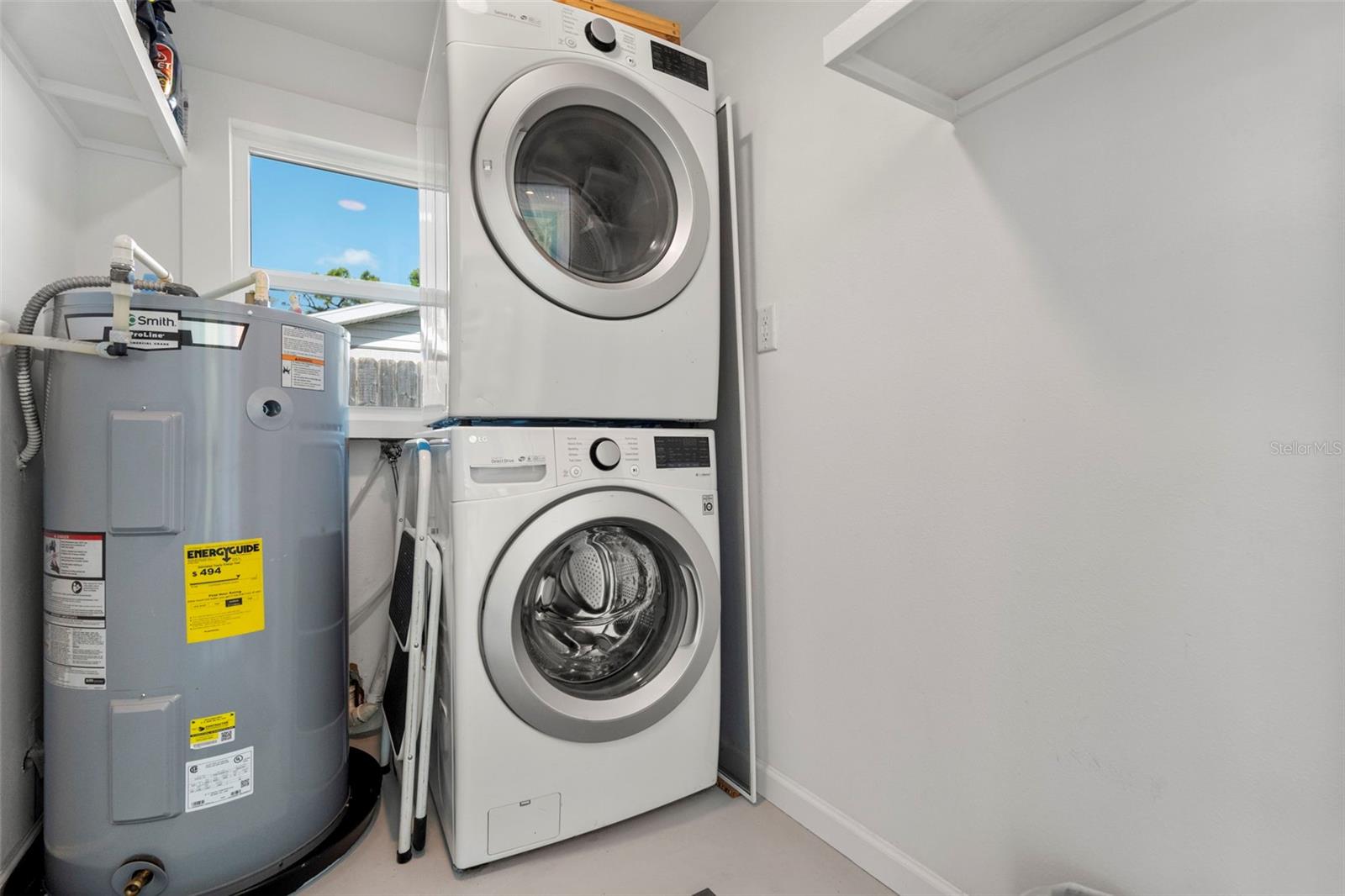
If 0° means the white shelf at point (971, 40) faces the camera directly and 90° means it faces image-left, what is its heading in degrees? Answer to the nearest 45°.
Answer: approximately 45°

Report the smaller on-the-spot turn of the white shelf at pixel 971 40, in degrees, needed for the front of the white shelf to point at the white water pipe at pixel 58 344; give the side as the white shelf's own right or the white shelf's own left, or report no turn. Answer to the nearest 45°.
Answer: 0° — it already faces it

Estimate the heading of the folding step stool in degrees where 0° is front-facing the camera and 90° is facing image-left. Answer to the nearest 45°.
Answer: approximately 90°

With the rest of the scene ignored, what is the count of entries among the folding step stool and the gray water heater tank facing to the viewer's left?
1

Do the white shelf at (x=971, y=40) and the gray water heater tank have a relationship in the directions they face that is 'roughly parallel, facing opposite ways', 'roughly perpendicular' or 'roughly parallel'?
roughly perpendicular

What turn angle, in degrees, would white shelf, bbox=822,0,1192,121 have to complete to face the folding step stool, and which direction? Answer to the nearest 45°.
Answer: approximately 45° to its right

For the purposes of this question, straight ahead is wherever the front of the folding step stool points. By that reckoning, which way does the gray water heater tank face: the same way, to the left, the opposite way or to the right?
to the left
